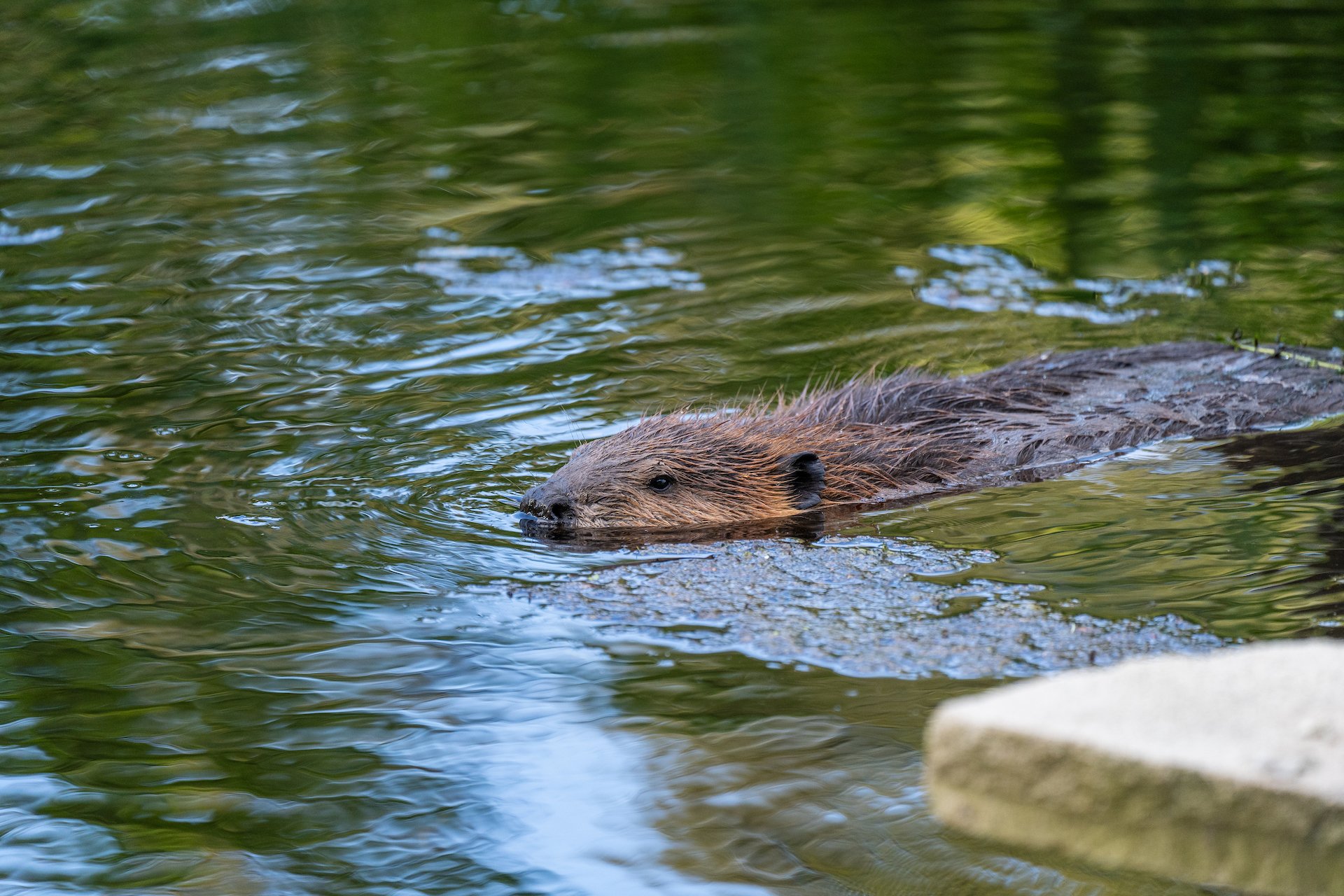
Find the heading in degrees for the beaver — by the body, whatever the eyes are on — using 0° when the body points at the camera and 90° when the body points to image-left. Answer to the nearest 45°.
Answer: approximately 45°

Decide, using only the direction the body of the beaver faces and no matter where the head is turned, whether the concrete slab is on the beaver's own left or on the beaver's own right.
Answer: on the beaver's own left
